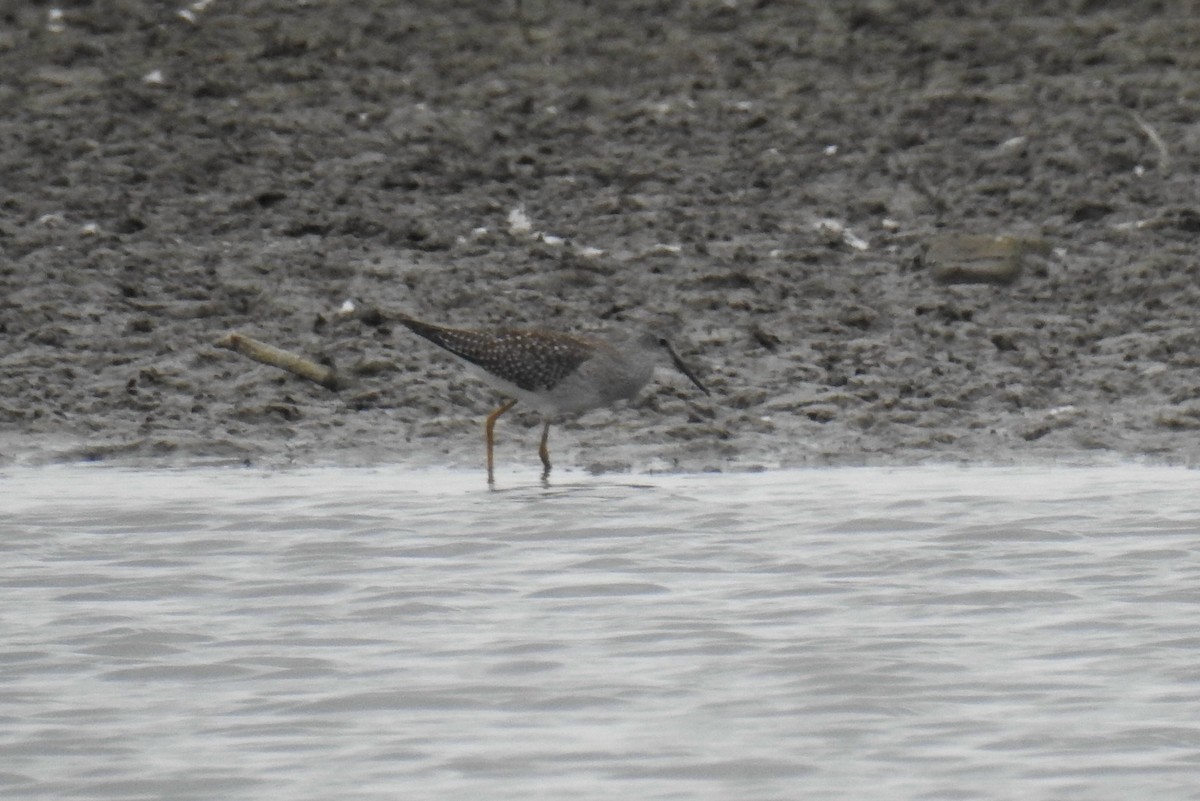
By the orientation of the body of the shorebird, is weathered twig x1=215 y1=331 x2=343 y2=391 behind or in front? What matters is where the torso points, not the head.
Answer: behind

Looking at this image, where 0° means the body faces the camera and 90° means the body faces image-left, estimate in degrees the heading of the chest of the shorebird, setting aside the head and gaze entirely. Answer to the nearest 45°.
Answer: approximately 270°
